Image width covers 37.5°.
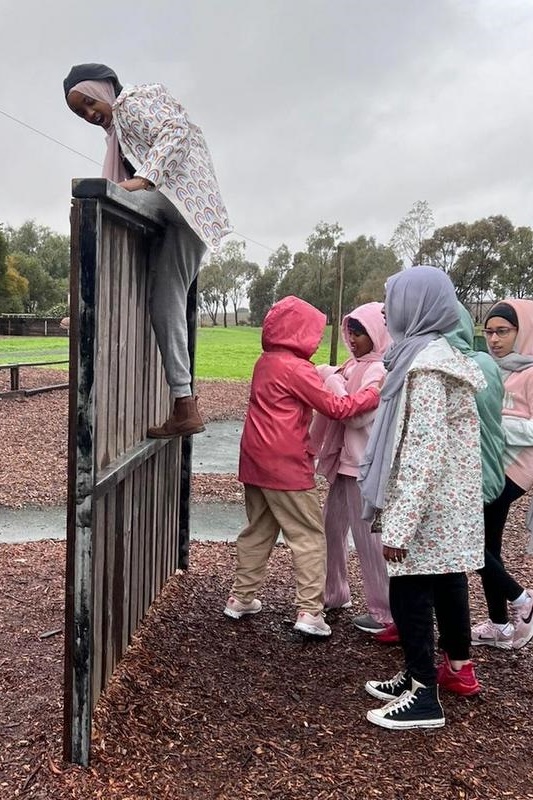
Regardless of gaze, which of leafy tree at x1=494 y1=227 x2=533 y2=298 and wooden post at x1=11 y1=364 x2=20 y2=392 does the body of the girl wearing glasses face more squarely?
the wooden post

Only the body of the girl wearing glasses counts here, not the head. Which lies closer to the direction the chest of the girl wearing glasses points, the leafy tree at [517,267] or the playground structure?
the playground structure

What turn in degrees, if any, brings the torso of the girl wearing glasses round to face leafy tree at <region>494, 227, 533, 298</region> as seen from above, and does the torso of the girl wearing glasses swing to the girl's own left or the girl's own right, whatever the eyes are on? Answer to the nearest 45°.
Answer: approximately 135° to the girl's own right

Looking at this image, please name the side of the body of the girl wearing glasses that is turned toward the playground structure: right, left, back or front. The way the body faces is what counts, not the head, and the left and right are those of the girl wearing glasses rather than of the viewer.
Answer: front

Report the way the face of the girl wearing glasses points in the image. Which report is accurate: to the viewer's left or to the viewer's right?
to the viewer's left

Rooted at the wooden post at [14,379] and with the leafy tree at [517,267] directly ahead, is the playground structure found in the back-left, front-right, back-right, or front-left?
back-right

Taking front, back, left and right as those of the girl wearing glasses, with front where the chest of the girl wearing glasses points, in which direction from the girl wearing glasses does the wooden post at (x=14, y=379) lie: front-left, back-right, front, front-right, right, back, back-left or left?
right

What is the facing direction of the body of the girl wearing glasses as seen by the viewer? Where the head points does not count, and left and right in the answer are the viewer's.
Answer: facing the viewer and to the left of the viewer

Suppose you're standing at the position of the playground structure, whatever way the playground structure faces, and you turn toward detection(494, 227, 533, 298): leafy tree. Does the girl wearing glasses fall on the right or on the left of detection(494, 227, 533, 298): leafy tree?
right
